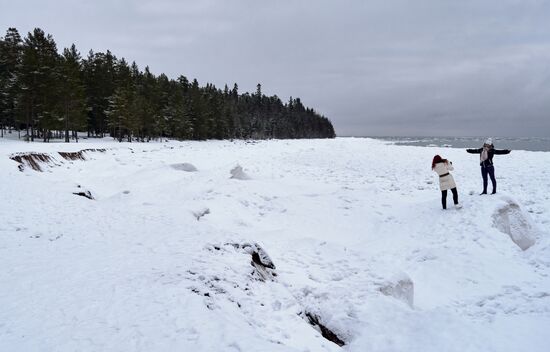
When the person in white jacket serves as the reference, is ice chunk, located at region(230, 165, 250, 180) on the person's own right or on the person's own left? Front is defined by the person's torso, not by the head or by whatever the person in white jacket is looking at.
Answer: on the person's own left

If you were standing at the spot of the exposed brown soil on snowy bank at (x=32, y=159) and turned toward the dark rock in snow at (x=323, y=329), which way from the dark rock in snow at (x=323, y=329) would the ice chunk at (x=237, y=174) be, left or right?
left

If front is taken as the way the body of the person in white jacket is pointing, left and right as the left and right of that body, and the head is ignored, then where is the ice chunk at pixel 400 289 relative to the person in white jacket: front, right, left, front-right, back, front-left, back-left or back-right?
back-right

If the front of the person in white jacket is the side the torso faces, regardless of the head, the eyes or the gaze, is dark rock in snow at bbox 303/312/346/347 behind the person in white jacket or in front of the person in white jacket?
behind

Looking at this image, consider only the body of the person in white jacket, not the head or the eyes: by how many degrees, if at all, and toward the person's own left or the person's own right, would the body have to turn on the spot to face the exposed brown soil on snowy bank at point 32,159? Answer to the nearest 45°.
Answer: approximately 135° to the person's own left

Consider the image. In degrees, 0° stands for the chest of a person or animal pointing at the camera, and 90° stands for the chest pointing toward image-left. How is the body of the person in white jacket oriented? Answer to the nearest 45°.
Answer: approximately 225°

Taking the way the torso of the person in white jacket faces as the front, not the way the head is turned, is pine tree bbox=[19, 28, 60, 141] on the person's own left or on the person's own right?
on the person's own left

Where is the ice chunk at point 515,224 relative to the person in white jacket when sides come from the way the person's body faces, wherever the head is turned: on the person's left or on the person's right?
on the person's right
